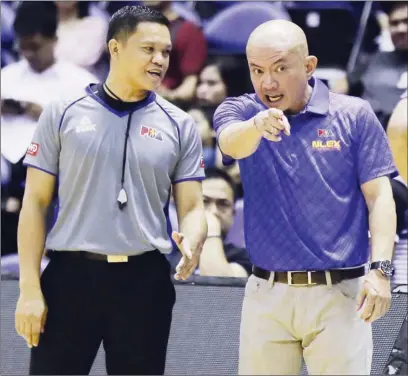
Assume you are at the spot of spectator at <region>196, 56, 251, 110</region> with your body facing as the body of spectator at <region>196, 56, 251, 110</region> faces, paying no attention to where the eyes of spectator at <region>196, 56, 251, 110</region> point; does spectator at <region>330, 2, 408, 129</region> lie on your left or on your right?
on your left

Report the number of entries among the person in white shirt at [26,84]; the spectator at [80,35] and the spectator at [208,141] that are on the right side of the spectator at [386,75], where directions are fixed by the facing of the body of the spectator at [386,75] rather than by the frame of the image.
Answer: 3

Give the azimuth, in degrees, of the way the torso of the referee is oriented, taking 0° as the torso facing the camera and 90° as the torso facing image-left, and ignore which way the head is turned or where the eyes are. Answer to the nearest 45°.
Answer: approximately 0°

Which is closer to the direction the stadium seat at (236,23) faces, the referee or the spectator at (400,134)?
the referee

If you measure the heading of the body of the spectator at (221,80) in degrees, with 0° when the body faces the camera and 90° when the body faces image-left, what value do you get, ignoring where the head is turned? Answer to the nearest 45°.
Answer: approximately 45°
